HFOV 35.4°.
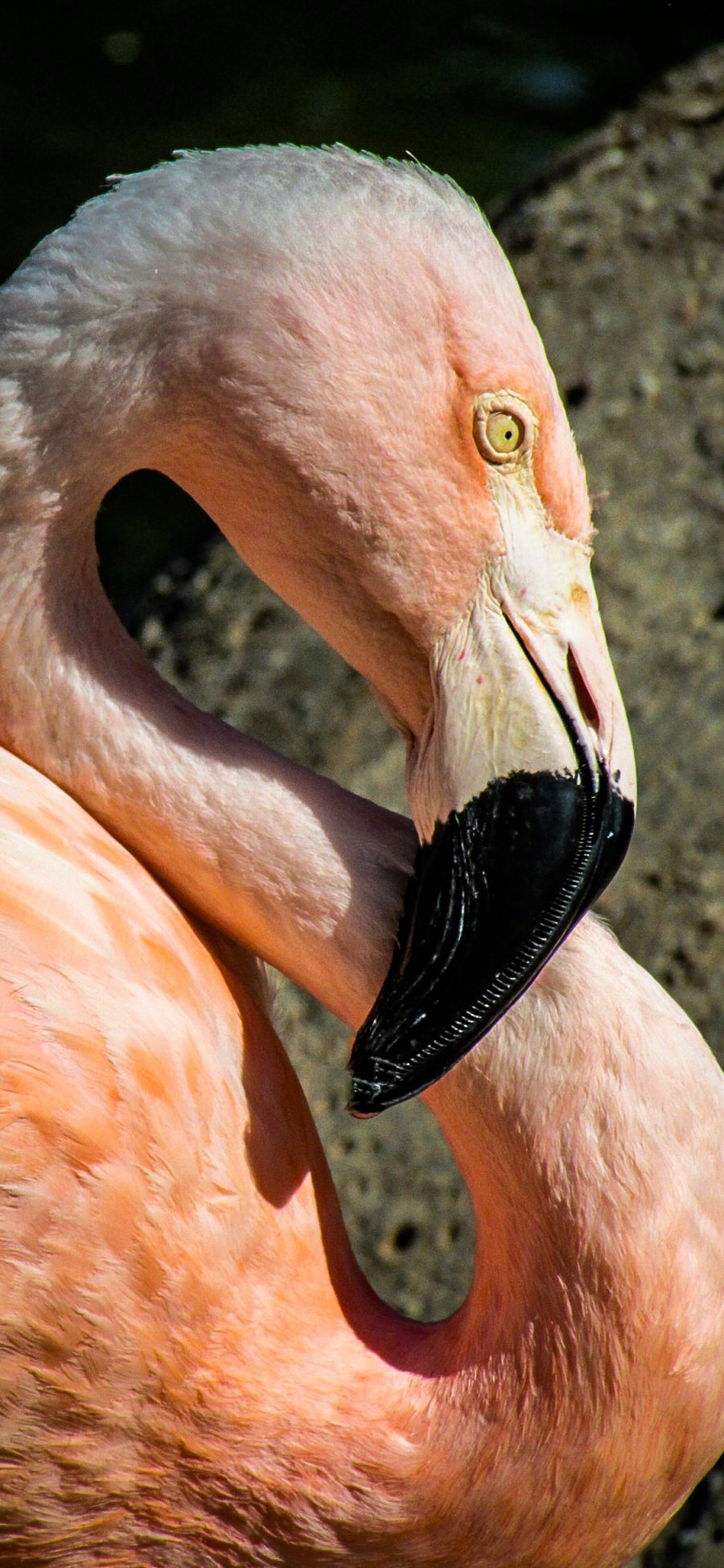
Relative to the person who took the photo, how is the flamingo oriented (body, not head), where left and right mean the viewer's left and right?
facing to the right of the viewer
